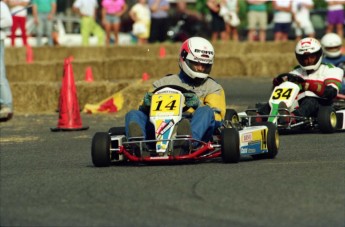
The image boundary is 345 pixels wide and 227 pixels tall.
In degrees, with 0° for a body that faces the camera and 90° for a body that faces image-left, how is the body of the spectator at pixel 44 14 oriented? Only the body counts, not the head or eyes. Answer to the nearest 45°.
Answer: approximately 0°

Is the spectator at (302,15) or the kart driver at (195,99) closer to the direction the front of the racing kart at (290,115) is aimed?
the kart driver

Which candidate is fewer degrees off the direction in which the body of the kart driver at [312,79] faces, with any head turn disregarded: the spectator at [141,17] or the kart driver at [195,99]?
the kart driver

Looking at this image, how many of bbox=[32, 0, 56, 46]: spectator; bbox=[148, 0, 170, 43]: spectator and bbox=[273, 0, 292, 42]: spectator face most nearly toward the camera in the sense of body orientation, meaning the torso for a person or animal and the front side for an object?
3

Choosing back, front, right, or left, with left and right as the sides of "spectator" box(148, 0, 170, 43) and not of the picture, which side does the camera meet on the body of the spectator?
front

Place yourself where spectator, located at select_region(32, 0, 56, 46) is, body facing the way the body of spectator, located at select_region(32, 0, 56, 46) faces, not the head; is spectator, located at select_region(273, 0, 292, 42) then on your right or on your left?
on your left

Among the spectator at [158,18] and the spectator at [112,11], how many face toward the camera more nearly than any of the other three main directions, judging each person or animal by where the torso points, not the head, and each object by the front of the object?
2

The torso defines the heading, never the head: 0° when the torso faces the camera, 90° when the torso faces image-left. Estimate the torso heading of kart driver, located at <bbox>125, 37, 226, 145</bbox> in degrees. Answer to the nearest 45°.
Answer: approximately 45°

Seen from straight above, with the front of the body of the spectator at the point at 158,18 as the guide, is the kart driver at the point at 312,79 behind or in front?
in front
